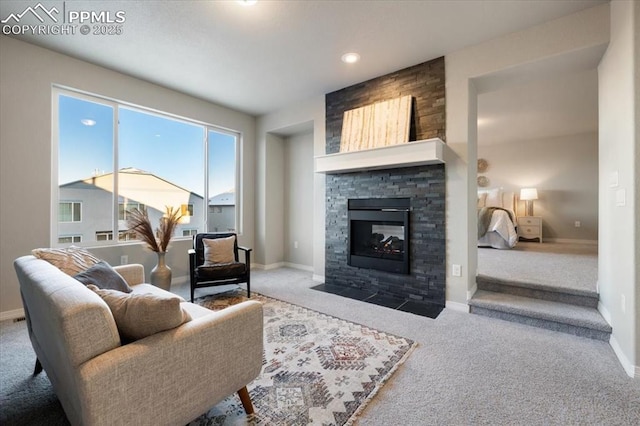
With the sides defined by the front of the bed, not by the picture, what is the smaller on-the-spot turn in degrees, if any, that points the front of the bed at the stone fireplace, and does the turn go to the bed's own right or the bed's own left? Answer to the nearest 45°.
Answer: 0° — it already faces it

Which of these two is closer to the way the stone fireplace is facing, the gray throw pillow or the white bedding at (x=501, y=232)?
the gray throw pillow

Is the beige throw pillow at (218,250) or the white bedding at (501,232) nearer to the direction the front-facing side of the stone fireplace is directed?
the beige throw pillow

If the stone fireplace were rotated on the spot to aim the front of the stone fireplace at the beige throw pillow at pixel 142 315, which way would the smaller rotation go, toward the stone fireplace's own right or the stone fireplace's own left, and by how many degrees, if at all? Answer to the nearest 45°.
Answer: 0° — it already faces it

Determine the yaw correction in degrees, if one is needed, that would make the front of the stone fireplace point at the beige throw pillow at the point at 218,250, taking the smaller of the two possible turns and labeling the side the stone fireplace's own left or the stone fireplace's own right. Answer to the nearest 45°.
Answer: approximately 45° to the stone fireplace's own right

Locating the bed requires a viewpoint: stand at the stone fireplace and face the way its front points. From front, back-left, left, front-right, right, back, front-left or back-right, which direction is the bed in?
back

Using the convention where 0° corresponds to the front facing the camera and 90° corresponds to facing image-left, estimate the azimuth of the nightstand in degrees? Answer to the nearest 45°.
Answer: approximately 0°

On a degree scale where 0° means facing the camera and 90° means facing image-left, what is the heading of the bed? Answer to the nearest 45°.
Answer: approximately 0°

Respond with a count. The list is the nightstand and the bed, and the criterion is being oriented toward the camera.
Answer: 2
